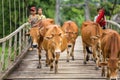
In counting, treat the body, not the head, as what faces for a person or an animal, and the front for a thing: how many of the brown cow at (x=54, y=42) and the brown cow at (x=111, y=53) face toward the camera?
2

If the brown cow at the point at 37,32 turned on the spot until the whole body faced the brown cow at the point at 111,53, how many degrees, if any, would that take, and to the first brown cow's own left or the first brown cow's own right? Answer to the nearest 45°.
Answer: approximately 90° to the first brown cow's own left

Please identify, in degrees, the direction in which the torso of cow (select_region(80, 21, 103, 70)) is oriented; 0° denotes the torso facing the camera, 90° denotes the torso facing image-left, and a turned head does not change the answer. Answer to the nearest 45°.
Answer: approximately 315°
